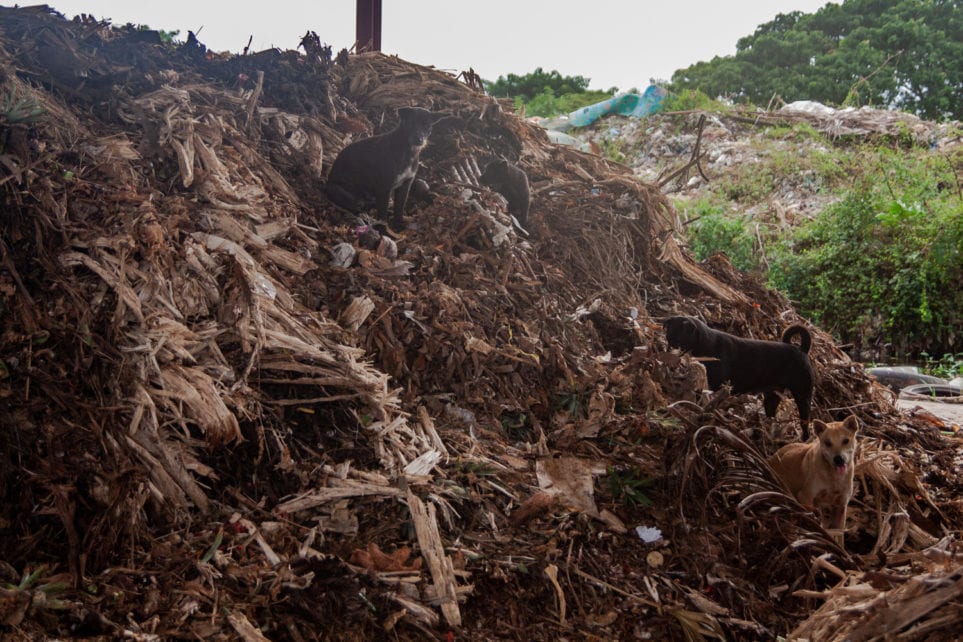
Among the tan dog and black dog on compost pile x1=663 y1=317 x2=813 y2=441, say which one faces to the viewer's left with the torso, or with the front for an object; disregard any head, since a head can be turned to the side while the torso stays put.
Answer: the black dog on compost pile

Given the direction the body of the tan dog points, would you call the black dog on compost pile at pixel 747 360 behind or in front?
behind

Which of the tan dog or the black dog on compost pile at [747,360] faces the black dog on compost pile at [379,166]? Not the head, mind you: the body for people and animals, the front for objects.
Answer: the black dog on compost pile at [747,360]

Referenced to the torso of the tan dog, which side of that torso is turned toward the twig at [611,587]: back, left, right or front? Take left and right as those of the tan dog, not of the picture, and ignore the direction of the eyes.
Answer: right

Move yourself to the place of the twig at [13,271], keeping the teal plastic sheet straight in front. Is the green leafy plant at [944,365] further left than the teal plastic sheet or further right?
right

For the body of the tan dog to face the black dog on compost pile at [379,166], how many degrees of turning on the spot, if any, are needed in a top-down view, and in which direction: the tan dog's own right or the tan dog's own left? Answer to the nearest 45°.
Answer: approximately 135° to the tan dog's own right

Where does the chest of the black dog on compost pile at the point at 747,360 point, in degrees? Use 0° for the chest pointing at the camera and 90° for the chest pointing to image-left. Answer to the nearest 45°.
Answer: approximately 90°

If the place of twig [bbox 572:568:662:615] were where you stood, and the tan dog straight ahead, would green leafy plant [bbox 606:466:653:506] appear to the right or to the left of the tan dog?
left

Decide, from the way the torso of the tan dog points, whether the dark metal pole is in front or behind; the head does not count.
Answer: behind

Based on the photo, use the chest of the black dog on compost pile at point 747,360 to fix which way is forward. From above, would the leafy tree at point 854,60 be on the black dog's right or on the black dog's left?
on the black dog's right

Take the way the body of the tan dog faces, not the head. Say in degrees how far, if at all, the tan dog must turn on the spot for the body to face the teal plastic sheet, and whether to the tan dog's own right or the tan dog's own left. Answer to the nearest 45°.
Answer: approximately 135° to the tan dog's own left

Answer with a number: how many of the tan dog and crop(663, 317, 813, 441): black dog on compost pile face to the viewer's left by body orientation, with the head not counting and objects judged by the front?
1
